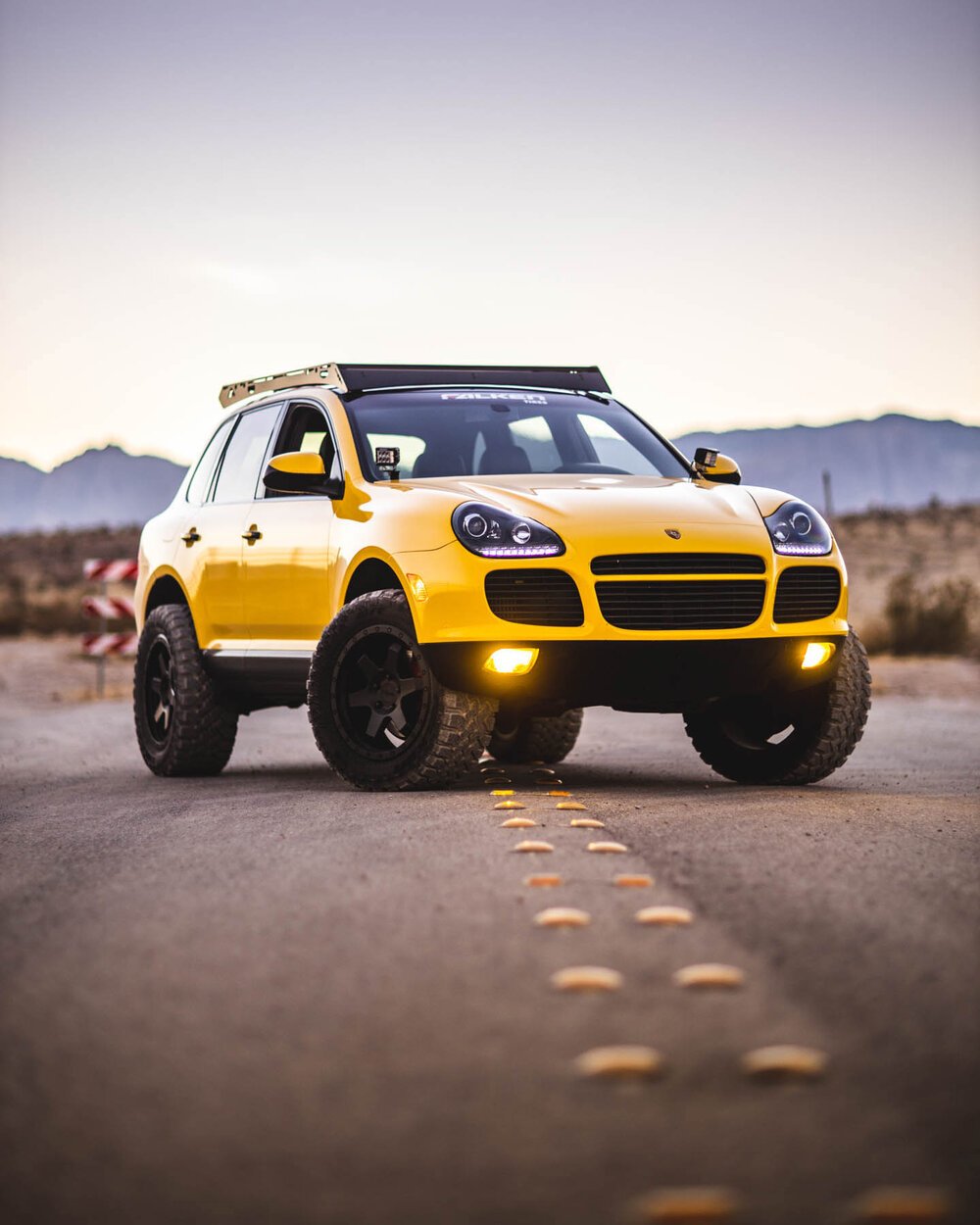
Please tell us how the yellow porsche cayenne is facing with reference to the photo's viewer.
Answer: facing the viewer and to the right of the viewer

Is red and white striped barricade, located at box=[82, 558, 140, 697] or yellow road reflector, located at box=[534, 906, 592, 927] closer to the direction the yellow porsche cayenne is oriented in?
the yellow road reflector

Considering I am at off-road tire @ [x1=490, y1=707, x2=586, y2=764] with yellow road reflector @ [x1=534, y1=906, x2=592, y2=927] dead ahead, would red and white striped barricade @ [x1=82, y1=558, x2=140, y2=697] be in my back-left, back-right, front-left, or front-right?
back-right

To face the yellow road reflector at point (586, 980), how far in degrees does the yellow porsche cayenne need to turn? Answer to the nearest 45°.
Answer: approximately 45° to its right

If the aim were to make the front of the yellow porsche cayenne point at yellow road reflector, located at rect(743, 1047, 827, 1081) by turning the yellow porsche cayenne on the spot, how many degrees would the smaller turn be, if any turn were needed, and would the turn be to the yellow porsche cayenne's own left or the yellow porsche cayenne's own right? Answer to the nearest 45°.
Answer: approximately 45° to the yellow porsche cayenne's own right

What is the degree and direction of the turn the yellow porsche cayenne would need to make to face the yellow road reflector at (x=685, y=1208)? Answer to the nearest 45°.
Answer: approximately 45° to its right

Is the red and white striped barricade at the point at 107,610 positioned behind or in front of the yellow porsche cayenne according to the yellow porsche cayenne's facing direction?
behind

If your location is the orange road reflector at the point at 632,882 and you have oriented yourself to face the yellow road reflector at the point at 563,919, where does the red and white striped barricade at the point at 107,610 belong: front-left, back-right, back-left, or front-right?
back-right

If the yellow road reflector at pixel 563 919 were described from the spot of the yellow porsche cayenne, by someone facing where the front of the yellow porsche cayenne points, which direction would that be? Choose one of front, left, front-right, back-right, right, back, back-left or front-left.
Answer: front-right

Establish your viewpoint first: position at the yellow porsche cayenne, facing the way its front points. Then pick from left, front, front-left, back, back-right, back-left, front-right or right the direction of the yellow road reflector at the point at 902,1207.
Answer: front-right

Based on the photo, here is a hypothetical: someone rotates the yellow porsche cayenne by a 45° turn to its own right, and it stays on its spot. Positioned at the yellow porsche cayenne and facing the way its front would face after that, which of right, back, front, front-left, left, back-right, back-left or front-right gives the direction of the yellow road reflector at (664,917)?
front
